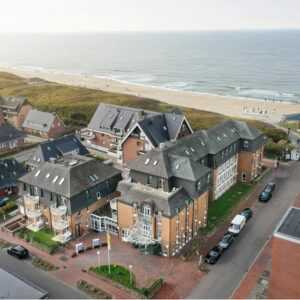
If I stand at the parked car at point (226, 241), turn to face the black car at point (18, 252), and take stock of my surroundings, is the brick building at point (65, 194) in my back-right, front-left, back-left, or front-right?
front-right

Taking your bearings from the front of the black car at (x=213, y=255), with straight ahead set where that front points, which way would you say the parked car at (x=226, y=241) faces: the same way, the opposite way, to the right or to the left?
the same way

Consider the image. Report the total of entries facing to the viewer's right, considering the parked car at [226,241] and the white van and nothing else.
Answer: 0

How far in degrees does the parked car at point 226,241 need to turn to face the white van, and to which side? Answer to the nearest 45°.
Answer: approximately 135° to its right

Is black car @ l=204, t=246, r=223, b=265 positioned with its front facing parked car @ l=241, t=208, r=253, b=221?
no

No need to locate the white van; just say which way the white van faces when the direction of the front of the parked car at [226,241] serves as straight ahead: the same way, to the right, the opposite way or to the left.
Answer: the same way

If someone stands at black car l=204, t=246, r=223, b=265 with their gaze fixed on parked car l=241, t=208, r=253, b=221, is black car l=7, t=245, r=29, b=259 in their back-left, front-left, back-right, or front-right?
back-left

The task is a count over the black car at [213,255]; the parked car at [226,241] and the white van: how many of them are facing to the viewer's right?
0

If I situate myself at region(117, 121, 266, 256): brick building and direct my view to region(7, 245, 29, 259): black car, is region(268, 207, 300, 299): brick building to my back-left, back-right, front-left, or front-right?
back-left

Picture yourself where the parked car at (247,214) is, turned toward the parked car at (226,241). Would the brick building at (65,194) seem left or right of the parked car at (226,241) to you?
right

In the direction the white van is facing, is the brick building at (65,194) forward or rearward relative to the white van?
forward
